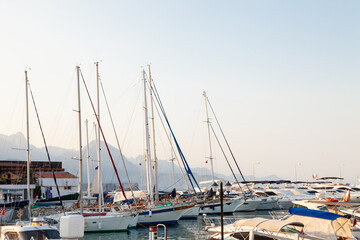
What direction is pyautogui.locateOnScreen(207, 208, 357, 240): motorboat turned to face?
to the viewer's left

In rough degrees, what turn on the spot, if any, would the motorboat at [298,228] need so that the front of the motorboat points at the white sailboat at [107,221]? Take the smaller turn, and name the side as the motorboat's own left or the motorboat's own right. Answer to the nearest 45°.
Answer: approximately 45° to the motorboat's own right

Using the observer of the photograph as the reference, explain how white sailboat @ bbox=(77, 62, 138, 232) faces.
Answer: facing to the right of the viewer
